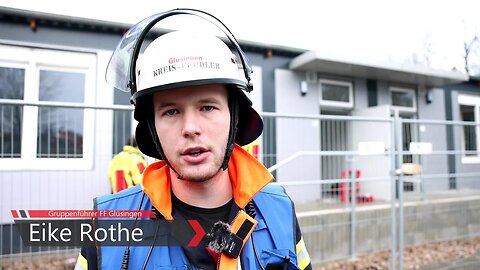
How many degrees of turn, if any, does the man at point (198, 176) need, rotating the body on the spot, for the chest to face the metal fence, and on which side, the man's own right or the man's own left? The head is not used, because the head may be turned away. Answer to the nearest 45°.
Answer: approximately 135° to the man's own left

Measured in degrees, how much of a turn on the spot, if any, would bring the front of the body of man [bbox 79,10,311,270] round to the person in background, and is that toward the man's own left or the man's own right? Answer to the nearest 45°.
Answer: approximately 180°

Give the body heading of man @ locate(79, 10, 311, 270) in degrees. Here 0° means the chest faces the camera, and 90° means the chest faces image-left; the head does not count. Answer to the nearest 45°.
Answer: approximately 0°
